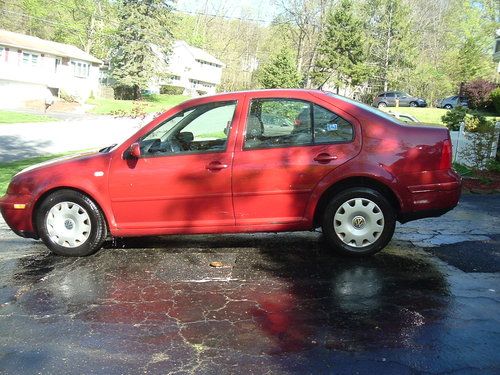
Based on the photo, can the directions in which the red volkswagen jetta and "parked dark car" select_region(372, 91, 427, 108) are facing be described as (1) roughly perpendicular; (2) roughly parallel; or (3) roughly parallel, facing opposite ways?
roughly parallel, facing opposite ways

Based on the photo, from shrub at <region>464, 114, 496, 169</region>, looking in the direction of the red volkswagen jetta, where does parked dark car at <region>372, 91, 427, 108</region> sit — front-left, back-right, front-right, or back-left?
back-right

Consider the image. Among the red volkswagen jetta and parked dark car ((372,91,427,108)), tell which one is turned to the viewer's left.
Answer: the red volkswagen jetta

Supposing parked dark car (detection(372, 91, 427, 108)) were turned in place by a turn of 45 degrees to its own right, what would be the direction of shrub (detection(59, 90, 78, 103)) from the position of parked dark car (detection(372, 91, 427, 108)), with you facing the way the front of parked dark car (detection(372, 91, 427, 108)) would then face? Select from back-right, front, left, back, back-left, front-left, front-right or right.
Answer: back-right

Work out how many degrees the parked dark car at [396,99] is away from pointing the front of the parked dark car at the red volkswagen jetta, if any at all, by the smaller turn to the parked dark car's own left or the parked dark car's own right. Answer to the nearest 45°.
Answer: approximately 90° to the parked dark car's own right

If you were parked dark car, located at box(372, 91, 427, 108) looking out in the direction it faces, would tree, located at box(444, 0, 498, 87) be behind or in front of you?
in front

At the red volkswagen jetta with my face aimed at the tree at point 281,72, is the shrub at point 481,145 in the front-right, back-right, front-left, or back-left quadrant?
front-right

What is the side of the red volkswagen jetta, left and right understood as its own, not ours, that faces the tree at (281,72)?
right

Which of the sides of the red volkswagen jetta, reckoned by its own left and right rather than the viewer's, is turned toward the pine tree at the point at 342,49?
right

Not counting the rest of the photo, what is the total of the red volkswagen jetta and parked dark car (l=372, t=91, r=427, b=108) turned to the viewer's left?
1

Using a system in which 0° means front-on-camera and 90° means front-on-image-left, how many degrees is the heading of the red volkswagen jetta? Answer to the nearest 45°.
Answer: approximately 90°

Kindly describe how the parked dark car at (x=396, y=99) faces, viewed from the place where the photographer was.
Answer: facing to the right of the viewer
